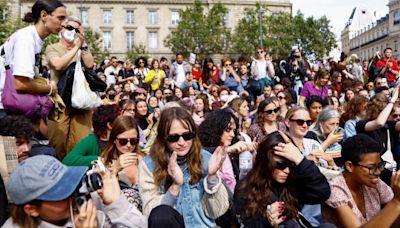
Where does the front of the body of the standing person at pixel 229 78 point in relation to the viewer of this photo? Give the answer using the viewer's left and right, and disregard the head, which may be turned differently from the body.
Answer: facing the viewer

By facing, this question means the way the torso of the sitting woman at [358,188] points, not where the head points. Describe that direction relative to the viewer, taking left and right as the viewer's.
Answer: facing the viewer and to the right of the viewer

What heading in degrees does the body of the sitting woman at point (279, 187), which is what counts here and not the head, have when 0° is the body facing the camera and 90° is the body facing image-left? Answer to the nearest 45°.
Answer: approximately 315°

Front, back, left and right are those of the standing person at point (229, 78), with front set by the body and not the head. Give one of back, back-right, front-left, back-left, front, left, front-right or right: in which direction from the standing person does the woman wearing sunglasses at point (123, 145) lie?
front

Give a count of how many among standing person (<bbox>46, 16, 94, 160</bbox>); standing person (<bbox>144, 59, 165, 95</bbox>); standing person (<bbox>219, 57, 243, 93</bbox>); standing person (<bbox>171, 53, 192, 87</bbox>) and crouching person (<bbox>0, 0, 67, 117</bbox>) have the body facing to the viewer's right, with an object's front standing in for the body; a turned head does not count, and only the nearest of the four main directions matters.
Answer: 1

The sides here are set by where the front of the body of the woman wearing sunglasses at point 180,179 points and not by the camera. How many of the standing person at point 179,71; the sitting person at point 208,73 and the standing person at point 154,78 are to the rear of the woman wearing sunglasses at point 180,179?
3

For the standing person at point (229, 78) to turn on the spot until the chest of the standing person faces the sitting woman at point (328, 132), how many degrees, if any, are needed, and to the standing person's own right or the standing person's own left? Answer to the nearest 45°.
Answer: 0° — they already face them

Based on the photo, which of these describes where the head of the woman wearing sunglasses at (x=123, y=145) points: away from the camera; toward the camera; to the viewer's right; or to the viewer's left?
toward the camera

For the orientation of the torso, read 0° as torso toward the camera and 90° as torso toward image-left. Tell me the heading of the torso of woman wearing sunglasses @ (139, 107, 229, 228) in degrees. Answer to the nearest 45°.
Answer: approximately 0°

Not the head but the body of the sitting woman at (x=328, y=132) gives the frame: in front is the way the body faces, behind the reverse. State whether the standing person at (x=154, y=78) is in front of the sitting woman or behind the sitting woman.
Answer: behind

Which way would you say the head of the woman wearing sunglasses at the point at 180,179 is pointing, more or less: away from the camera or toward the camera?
toward the camera

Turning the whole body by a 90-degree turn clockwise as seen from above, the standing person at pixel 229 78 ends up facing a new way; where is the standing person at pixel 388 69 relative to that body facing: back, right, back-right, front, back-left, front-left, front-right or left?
back

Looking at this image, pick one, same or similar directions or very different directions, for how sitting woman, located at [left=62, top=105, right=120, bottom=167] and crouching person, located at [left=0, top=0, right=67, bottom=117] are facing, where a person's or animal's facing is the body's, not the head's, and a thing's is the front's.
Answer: same or similar directions

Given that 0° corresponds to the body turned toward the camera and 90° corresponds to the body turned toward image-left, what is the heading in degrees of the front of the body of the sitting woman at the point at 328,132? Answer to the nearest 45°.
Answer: approximately 315°

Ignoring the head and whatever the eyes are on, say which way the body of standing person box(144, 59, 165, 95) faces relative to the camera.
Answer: toward the camera

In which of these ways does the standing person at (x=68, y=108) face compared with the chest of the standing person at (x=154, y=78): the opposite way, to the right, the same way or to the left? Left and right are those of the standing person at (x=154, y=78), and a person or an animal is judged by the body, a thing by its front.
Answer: the same way

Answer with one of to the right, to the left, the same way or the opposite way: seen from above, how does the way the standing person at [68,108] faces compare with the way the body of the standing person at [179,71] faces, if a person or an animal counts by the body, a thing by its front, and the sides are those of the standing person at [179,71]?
the same way
